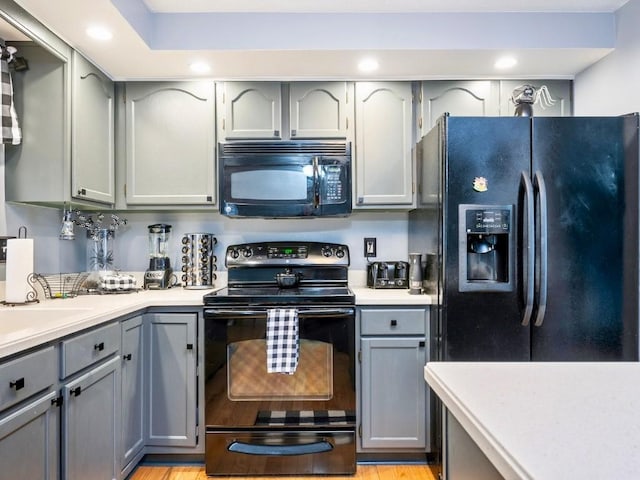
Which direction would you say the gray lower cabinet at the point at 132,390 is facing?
to the viewer's right

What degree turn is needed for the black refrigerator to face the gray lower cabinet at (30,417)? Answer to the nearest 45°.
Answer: approximately 45° to its right

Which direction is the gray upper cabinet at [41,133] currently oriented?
to the viewer's right

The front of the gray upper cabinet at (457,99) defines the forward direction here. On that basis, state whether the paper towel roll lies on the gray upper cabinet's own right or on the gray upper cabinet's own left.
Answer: on the gray upper cabinet's own right

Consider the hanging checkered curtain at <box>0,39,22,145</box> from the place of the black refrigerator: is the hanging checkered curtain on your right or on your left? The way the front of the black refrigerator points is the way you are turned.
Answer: on your right

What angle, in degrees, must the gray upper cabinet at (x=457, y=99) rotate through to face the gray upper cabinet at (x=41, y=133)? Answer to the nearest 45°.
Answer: approximately 45° to its right
